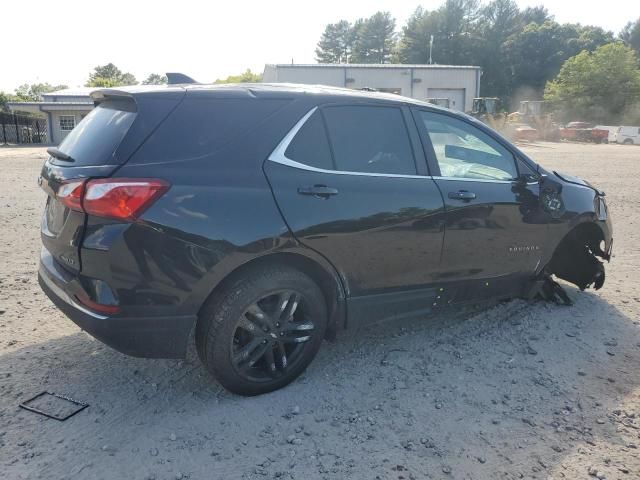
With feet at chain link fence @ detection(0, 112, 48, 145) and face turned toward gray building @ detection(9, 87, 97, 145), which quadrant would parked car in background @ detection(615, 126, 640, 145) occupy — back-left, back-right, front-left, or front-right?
front-right

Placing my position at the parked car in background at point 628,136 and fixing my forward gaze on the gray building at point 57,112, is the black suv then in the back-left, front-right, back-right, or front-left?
front-left

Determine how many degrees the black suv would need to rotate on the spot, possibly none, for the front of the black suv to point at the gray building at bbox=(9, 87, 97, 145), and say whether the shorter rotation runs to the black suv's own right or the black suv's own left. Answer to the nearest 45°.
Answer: approximately 90° to the black suv's own left

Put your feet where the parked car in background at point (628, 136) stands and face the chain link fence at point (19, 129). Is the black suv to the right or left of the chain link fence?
left

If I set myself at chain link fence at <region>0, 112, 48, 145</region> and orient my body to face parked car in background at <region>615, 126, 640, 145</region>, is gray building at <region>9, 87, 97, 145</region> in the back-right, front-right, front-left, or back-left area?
front-left

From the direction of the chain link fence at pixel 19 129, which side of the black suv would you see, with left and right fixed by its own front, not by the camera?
left

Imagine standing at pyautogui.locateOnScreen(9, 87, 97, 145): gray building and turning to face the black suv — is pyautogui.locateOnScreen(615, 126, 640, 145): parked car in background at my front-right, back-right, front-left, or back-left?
front-left

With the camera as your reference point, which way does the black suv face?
facing away from the viewer and to the right of the viewer

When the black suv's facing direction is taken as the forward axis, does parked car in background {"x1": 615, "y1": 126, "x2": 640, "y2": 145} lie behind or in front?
in front

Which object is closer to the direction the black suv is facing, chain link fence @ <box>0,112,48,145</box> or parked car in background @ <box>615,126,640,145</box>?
the parked car in background
